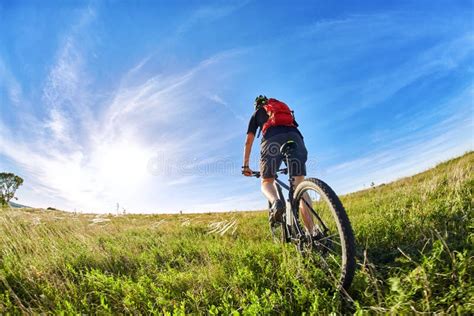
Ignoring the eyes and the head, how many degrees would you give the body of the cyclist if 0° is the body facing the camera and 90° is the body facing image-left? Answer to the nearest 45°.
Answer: approximately 135°

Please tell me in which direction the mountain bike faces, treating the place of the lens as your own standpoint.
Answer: facing away from the viewer and to the left of the viewer
